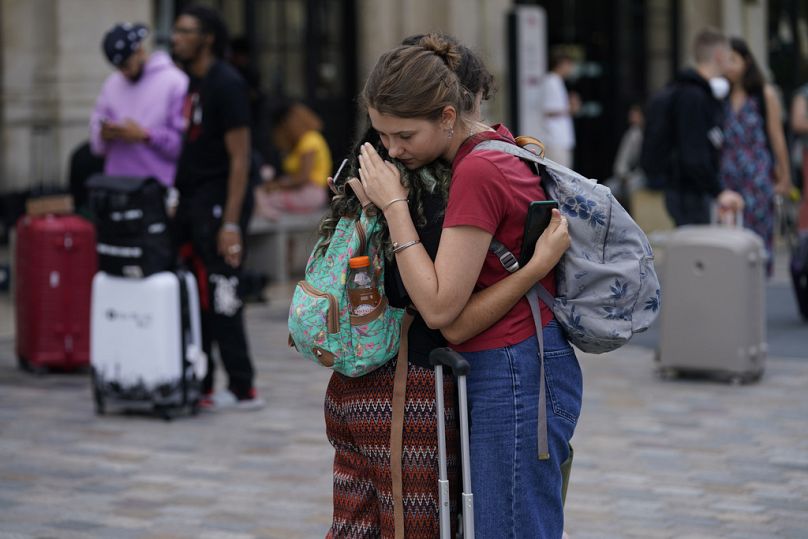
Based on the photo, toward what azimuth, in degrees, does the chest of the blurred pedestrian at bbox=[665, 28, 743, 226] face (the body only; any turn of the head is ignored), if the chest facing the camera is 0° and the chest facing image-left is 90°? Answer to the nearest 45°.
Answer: approximately 270°

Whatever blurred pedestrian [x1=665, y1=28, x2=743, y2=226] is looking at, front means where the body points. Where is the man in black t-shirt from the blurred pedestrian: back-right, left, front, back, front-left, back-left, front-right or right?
back-right

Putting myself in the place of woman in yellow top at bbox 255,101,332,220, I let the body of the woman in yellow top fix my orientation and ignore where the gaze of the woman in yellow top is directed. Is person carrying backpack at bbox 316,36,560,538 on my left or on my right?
on my left

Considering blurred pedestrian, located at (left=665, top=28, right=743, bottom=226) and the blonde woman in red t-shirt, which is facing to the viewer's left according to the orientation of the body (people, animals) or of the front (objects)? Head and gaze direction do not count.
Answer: the blonde woman in red t-shirt

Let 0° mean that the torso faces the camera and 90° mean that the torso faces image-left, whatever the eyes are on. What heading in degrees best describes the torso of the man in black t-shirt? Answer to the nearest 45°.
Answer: approximately 90°

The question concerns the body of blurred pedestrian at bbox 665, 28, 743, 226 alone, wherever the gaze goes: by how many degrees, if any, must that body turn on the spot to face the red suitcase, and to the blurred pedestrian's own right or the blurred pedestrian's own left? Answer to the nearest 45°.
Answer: approximately 180°

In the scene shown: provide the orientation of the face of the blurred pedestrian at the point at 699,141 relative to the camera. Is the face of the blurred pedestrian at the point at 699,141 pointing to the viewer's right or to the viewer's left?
to the viewer's right
